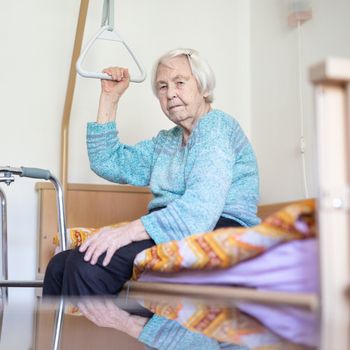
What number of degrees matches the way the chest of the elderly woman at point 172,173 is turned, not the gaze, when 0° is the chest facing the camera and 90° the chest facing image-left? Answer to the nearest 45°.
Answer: approximately 45°

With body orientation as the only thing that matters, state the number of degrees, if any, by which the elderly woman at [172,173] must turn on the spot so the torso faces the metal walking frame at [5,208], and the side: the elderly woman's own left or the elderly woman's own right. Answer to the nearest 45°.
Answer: approximately 90° to the elderly woman's own right
